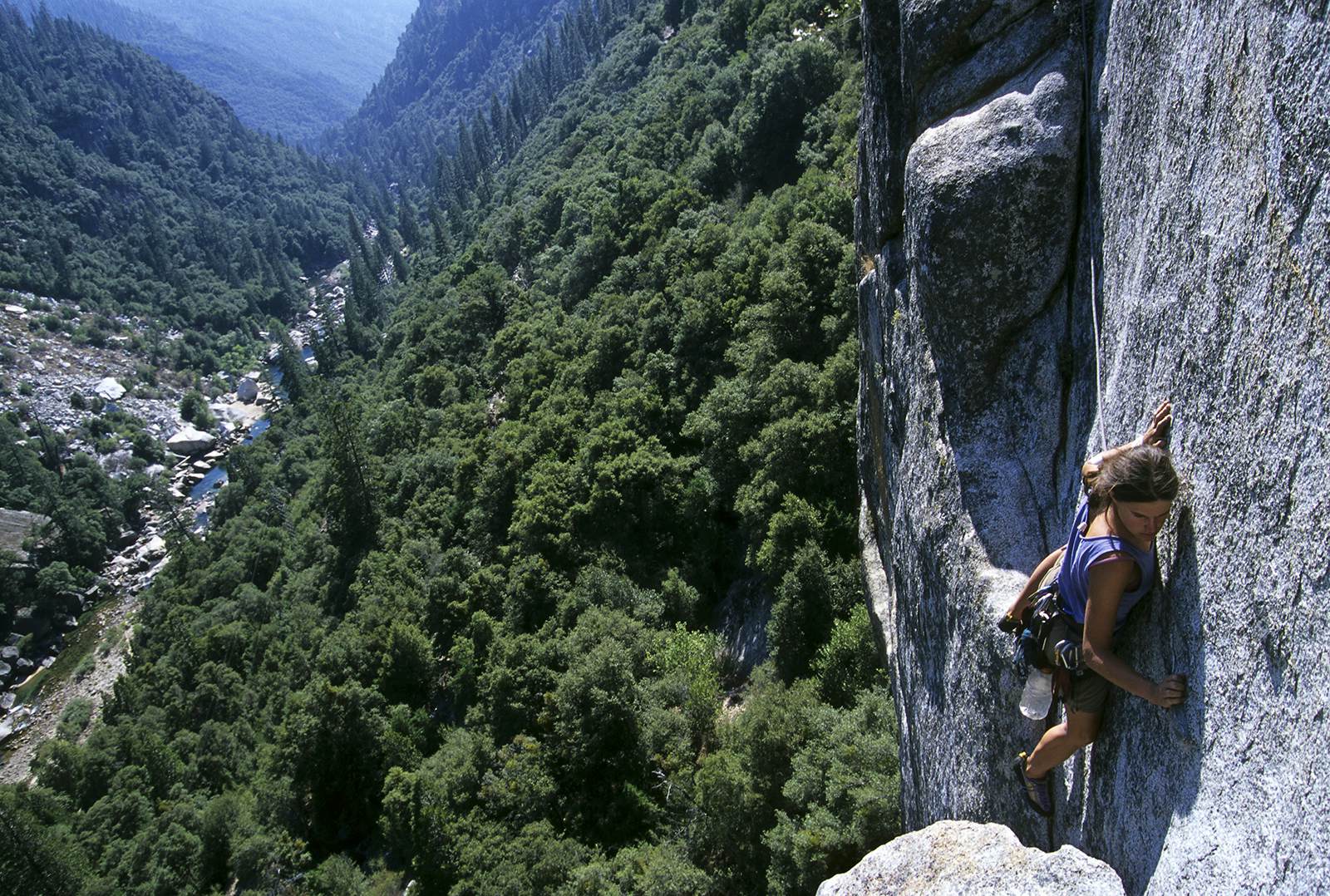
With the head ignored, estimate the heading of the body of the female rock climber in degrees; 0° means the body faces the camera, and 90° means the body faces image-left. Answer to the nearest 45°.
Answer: approximately 270°
